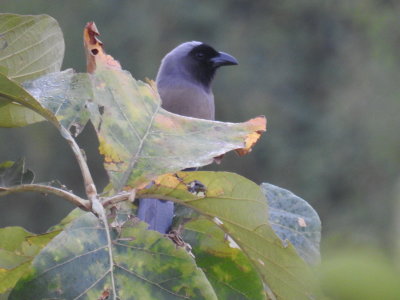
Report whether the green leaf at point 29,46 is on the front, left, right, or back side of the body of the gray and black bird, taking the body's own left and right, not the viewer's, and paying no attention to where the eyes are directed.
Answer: right

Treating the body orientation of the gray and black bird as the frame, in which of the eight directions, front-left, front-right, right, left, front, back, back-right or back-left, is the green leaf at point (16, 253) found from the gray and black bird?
right

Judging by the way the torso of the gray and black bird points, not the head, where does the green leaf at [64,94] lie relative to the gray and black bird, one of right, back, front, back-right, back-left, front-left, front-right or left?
right

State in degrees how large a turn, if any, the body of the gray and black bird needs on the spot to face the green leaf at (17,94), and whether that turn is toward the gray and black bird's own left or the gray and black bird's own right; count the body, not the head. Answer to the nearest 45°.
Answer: approximately 90° to the gray and black bird's own right

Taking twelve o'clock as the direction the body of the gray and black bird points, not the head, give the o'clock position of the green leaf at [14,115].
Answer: The green leaf is roughly at 3 o'clock from the gray and black bird.

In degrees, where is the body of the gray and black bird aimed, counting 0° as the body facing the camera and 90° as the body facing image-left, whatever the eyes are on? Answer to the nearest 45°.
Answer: approximately 270°

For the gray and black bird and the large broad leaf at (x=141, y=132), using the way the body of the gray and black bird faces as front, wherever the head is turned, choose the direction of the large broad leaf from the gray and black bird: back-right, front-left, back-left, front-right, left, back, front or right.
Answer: right

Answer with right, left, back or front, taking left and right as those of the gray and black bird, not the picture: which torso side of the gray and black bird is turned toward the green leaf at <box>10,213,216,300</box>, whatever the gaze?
right
